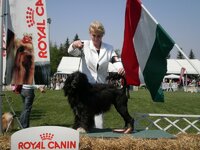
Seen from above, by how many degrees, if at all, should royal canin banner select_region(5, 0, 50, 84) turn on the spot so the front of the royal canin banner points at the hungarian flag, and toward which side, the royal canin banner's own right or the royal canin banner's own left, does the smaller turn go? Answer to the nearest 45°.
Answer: approximately 90° to the royal canin banner's own left

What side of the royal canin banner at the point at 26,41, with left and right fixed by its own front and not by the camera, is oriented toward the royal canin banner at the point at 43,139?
front

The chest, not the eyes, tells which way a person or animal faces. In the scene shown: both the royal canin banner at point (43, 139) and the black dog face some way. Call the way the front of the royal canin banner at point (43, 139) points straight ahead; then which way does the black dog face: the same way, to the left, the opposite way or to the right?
to the right

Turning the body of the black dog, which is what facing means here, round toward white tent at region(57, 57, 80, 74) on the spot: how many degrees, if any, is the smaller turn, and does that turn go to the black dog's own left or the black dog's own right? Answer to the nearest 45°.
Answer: approximately 90° to the black dog's own right

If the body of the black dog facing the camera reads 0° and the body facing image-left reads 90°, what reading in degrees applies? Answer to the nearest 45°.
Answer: approximately 90°

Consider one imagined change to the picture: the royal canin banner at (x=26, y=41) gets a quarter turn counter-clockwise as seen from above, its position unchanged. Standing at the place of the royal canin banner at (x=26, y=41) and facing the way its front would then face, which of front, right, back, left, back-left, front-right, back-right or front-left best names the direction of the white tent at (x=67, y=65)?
left

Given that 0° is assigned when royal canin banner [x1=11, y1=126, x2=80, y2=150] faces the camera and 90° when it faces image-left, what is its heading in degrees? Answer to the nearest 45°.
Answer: approximately 0°

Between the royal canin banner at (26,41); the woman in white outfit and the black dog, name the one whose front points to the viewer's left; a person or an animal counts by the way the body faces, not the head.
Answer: the black dog
